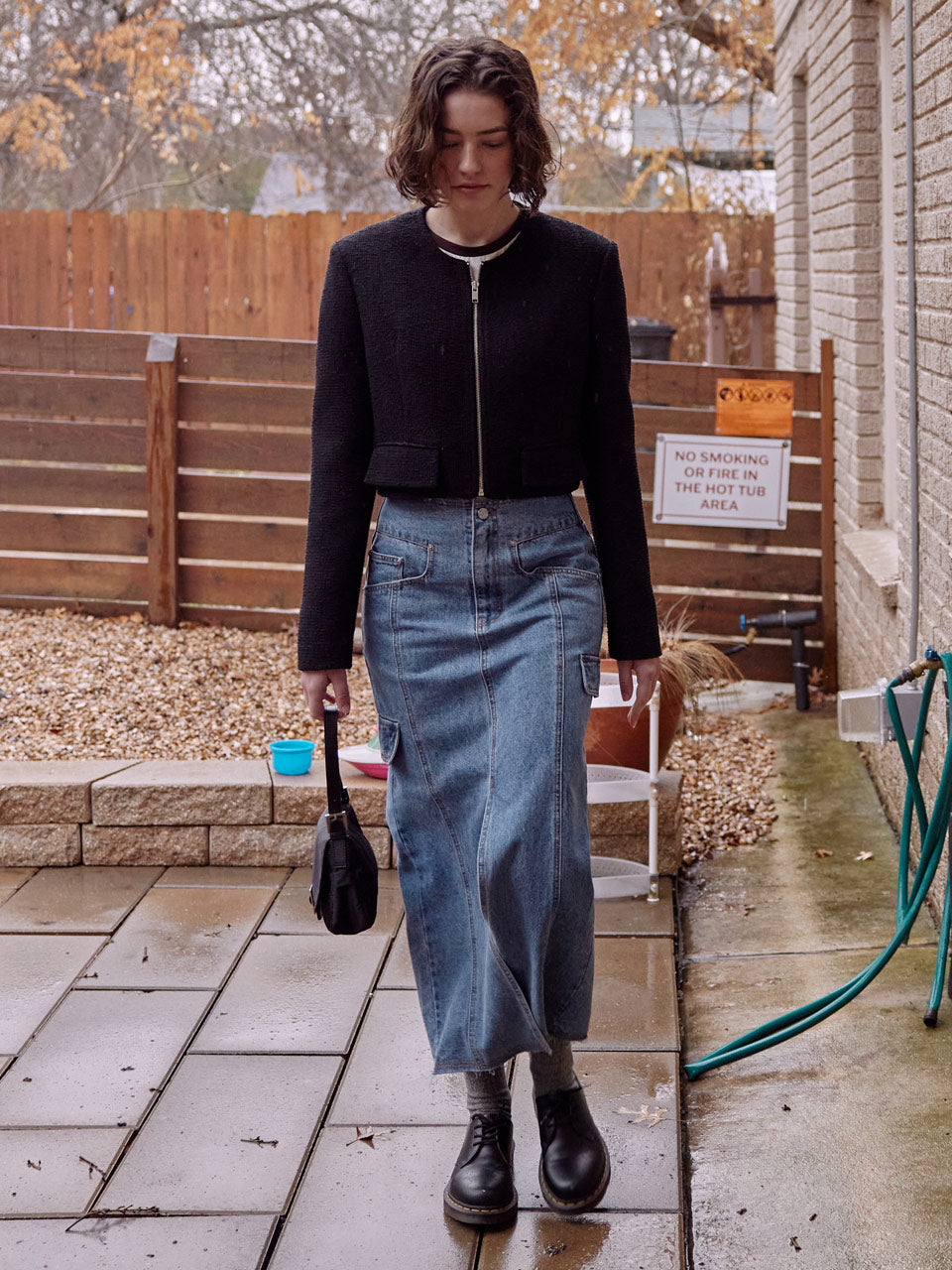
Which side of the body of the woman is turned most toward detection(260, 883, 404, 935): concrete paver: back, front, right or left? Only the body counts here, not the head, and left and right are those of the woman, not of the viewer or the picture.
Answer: back

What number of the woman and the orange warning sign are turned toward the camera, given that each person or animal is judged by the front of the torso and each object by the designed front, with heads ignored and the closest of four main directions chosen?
2

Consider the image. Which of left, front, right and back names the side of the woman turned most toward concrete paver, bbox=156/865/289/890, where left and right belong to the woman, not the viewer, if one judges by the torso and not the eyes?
back

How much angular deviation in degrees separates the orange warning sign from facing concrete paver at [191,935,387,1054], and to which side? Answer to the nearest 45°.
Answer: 0° — it already faces it

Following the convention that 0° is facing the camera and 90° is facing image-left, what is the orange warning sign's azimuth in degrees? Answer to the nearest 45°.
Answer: approximately 0°

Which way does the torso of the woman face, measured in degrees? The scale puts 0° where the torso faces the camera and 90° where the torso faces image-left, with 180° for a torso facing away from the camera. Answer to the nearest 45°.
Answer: approximately 0°

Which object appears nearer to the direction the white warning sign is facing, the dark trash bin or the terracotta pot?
the terracotta pot

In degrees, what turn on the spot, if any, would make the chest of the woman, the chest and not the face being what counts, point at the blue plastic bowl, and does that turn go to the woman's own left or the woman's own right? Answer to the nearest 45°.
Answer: approximately 180°
